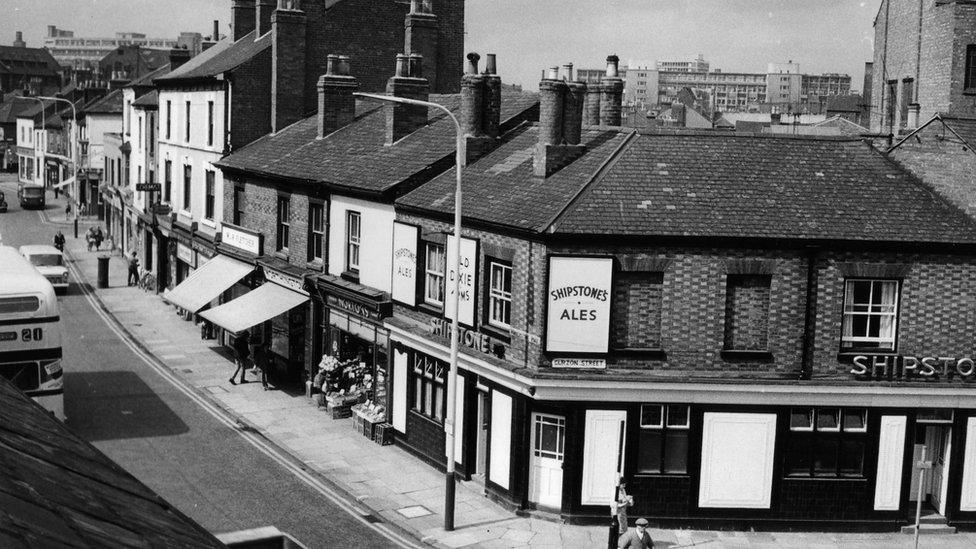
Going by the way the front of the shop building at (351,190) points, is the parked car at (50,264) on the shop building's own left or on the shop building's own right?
on the shop building's own right

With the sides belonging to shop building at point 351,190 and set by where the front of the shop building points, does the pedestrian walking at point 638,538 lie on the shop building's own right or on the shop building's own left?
on the shop building's own left

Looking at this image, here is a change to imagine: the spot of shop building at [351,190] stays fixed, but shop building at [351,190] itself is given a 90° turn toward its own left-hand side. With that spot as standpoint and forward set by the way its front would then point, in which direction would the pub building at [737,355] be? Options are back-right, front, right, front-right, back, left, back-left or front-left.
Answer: front

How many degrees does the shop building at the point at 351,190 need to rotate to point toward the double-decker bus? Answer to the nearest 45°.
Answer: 0° — it already faces it

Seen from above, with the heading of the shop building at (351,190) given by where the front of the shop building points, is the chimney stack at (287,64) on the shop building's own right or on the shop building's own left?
on the shop building's own right

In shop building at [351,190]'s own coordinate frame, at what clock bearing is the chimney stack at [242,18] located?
The chimney stack is roughly at 4 o'clock from the shop building.
